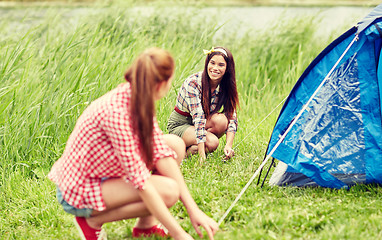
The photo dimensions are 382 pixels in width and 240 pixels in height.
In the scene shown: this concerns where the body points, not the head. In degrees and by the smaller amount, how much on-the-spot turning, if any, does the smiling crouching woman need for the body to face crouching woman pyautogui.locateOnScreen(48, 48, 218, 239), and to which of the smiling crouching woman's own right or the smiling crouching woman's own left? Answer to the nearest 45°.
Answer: approximately 45° to the smiling crouching woman's own right

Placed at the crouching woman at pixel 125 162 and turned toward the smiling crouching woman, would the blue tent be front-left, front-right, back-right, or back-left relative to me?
front-right

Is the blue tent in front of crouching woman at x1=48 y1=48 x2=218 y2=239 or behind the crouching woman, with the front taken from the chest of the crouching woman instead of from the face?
in front

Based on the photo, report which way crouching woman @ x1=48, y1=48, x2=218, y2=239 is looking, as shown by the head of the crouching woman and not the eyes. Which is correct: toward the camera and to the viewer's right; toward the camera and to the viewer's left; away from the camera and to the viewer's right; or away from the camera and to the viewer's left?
away from the camera and to the viewer's right
